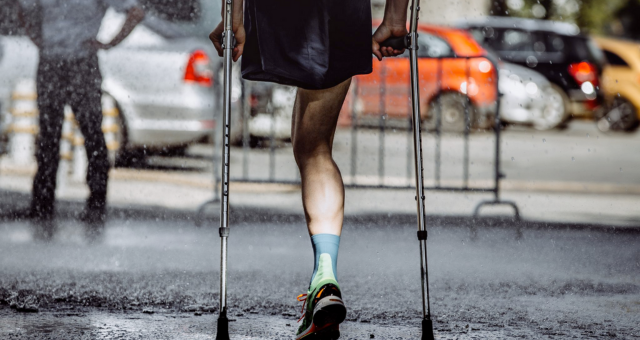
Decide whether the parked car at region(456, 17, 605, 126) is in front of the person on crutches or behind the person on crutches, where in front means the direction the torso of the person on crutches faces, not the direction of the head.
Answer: in front

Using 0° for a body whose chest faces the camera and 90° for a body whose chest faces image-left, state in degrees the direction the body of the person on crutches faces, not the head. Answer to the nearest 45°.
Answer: approximately 180°

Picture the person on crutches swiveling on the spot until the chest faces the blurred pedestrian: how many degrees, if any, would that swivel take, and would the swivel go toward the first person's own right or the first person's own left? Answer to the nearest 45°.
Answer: approximately 45° to the first person's own left
